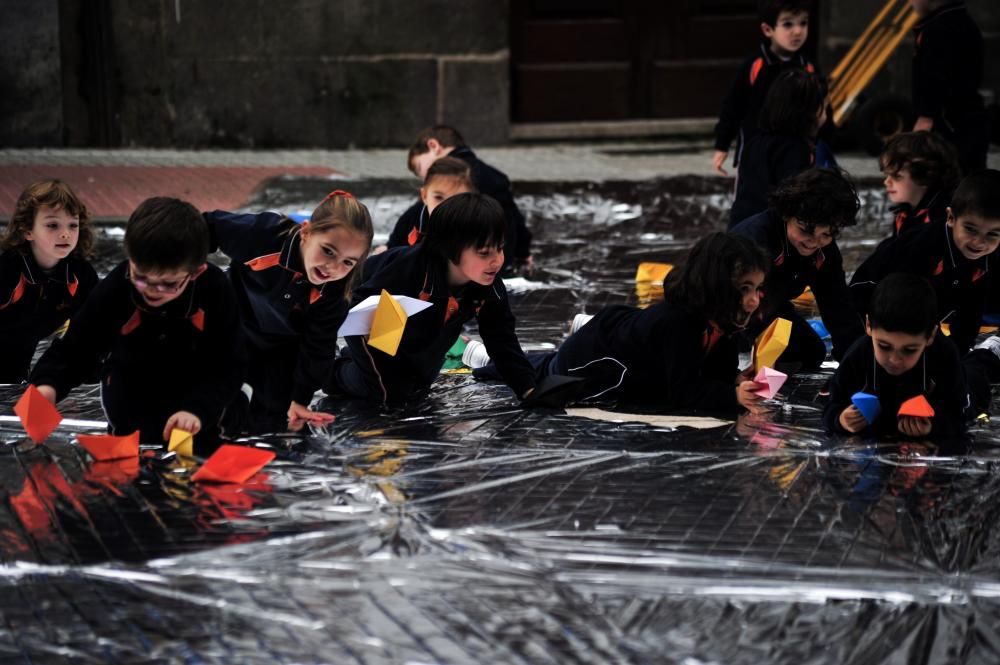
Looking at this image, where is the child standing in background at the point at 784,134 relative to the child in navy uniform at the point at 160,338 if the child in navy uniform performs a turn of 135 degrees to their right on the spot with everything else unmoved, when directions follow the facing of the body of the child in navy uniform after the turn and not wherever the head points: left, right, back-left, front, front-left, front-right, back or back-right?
right

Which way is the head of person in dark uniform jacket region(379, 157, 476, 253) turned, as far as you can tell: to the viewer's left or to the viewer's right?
to the viewer's right

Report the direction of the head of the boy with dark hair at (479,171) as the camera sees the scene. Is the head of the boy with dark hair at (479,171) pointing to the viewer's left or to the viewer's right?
to the viewer's left

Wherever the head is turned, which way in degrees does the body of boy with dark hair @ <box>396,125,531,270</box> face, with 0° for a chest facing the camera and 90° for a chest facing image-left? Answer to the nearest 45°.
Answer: approximately 90°

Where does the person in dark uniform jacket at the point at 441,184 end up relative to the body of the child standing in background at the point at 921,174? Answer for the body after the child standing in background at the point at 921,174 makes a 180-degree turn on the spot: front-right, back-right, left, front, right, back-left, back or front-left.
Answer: back-left

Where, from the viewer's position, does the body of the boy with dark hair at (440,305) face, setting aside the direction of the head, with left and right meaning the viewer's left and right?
facing the viewer and to the right of the viewer

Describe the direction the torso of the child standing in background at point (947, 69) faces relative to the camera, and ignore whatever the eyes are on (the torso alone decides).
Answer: to the viewer's left

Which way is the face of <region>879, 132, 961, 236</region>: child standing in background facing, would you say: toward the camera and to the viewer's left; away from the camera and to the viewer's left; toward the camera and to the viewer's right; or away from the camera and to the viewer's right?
toward the camera and to the viewer's left

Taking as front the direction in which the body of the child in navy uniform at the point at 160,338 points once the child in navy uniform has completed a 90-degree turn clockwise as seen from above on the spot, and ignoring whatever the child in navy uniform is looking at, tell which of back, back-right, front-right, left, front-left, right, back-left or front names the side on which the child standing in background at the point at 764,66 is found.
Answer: back-right

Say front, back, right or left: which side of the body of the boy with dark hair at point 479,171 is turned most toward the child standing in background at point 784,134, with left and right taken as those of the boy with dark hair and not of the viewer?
back

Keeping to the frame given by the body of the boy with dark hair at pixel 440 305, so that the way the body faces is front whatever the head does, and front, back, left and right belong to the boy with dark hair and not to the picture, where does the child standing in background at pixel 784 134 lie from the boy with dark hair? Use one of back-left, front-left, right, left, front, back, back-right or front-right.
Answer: left
